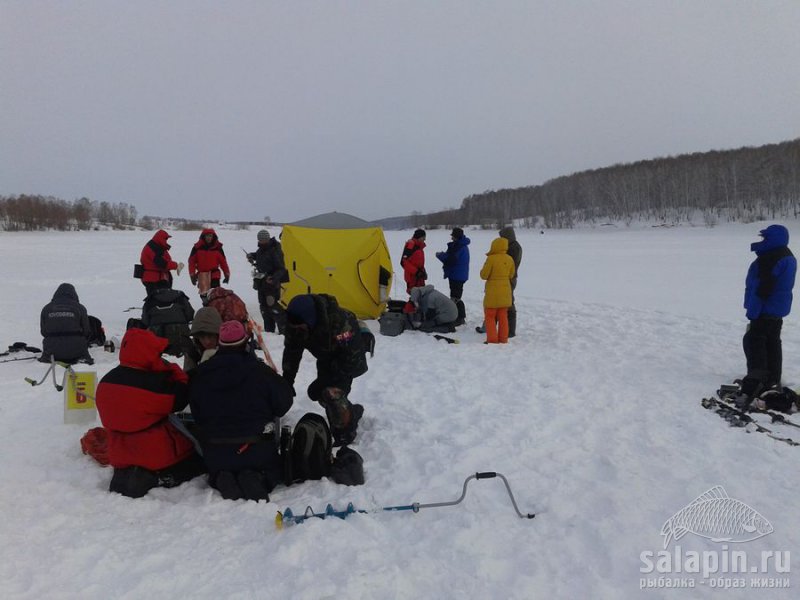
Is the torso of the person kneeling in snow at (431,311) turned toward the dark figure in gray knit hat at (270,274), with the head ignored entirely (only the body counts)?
yes

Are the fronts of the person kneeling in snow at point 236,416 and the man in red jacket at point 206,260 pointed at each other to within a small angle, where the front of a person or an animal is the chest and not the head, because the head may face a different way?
yes

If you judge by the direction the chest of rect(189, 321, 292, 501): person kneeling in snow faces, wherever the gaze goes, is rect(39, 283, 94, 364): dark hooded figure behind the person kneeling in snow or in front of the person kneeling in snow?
in front

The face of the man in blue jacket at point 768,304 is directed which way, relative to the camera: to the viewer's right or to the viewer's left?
to the viewer's left

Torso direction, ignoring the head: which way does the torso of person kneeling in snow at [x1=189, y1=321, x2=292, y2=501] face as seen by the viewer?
away from the camera

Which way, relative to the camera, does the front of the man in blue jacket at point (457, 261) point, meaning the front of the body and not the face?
to the viewer's left

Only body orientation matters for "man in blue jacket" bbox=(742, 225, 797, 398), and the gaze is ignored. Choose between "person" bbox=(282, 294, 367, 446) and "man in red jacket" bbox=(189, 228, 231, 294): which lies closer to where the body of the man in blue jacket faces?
the man in red jacket

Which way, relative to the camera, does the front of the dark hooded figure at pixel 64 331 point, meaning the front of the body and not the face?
away from the camera

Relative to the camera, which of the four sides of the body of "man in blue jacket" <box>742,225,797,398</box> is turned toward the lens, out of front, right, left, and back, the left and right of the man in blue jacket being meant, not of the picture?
left

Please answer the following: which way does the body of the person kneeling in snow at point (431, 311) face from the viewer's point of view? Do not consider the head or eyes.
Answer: to the viewer's left

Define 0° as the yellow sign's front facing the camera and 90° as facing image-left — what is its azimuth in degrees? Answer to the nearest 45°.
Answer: approximately 0°

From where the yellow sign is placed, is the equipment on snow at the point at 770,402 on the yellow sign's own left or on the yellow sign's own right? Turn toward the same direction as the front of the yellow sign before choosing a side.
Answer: on the yellow sign's own left

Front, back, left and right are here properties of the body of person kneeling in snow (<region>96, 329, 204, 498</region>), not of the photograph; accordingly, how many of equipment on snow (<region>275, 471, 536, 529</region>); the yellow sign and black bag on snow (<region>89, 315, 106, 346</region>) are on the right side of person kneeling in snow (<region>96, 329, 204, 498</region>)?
1
